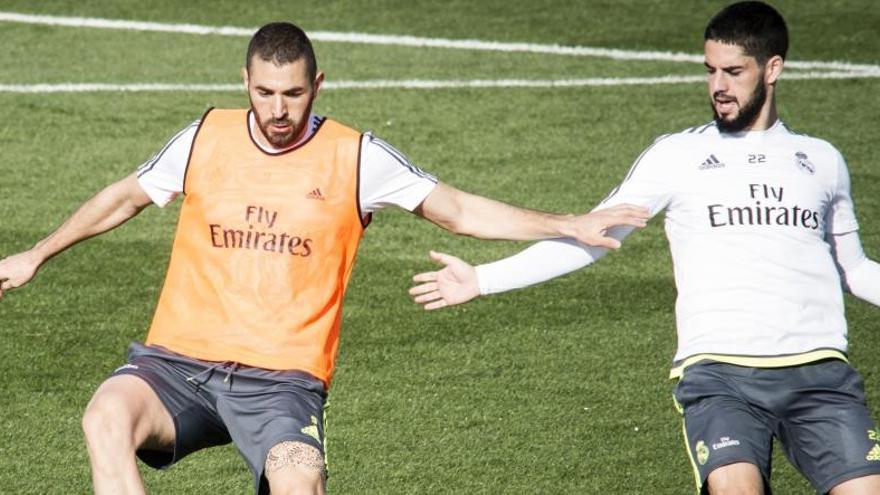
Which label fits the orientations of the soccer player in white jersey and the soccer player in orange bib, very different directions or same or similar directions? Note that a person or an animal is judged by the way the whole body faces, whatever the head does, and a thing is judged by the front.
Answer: same or similar directions

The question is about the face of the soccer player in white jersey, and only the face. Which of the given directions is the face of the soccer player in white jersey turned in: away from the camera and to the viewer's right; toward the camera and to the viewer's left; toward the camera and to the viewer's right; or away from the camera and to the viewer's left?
toward the camera and to the viewer's left

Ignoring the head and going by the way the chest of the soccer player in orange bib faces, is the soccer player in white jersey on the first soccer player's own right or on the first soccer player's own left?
on the first soccer player's own left

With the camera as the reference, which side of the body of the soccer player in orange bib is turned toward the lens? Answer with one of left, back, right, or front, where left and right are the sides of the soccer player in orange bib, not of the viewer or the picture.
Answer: front

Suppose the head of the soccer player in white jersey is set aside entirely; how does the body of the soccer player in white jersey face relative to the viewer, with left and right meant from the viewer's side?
facing the viewer

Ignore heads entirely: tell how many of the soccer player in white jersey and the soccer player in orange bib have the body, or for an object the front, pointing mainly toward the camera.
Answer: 2

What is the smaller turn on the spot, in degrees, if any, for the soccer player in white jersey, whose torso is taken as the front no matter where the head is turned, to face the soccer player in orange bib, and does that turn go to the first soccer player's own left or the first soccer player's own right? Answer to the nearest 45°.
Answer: approximately 90° to the first soccer player's own right
